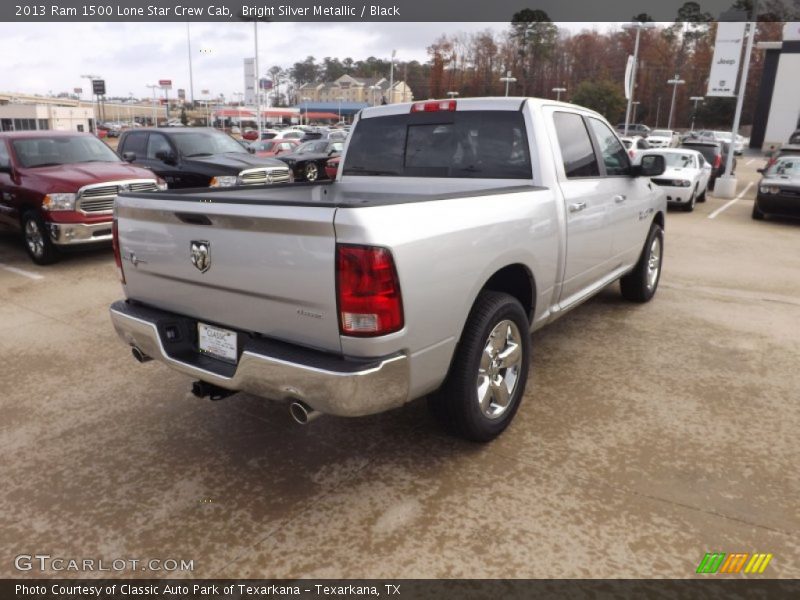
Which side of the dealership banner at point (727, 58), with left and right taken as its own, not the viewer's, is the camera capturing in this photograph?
front

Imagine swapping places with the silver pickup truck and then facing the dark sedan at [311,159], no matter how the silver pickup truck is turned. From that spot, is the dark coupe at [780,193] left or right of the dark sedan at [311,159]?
right

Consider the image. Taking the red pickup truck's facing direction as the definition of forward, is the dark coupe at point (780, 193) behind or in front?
in front

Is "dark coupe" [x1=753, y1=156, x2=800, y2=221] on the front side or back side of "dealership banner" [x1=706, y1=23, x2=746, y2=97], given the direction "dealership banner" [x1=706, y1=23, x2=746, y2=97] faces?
on the front side

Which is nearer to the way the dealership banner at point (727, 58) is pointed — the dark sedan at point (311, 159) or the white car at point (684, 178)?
the white car

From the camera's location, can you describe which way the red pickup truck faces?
facing the viewer and to the right of the viewer

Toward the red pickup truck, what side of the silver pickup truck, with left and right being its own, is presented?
left

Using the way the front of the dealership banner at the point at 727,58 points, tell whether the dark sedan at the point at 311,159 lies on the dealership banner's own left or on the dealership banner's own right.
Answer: on the dealership banner's own right

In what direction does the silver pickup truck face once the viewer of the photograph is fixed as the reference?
facing away from the viewer and to the right of the viewer

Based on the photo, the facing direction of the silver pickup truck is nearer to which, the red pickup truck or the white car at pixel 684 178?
the white car

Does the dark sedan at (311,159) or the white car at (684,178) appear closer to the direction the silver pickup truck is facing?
the white car

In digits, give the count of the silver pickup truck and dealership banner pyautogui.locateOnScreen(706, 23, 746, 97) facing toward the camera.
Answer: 1

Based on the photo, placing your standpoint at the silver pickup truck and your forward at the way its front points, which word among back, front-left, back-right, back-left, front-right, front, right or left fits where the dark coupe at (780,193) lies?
front

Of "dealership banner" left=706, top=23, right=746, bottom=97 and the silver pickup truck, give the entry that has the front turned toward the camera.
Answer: the dealership banner

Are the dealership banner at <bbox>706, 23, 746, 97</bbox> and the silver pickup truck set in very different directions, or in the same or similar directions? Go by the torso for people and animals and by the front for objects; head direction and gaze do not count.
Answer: very different directions
